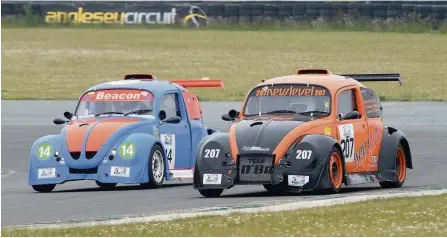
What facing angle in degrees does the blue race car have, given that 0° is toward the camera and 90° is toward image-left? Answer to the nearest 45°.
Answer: approximately 45°

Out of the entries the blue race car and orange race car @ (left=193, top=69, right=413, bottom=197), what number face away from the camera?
0

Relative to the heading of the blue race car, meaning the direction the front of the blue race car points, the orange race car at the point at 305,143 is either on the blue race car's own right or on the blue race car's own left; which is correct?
on the blue race car's own left

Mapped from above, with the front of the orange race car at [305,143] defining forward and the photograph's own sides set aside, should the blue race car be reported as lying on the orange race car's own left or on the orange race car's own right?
on the orange race car's own right

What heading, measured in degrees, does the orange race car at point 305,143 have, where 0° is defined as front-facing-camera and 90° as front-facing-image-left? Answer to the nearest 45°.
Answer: approximately 45°
